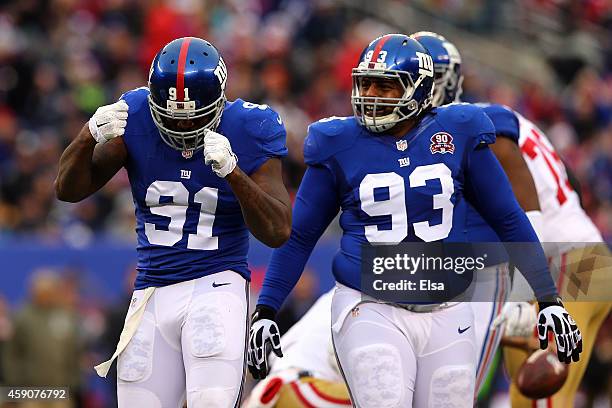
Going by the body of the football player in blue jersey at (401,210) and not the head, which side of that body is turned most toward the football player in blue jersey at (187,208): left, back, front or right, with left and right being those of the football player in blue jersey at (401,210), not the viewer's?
right

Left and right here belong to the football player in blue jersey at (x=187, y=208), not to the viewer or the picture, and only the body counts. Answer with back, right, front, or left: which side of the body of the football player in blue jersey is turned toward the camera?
front

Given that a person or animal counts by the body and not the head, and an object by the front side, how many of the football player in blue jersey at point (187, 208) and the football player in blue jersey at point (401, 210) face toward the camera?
2

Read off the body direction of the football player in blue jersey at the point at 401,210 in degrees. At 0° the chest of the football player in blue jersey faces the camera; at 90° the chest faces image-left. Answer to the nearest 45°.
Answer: approximately 0°

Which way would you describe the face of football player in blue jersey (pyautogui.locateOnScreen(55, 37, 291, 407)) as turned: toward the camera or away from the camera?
toward the camera

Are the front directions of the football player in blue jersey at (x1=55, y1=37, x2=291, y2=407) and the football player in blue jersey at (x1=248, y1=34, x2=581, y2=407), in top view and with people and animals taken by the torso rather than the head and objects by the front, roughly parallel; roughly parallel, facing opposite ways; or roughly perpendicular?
roughly parallel

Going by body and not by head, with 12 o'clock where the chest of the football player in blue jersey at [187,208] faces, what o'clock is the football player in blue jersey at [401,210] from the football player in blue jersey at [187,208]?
the football player in blue jersey at [401,210] is roughly at 9 o'clock from the football player in blue jersey at [187,208].

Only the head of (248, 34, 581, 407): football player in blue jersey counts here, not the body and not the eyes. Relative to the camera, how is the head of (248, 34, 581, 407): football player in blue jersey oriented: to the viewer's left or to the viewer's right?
to the viewer's left
